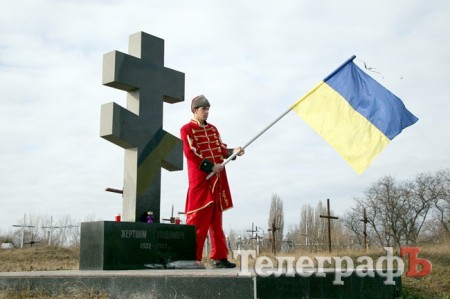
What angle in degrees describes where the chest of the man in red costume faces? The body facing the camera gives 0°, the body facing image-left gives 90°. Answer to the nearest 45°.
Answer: approximately 315°

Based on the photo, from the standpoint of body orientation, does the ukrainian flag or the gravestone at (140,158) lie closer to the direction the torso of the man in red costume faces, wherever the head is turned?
the ukrainian flag

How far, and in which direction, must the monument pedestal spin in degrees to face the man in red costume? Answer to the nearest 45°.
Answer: approximately 45° to its left

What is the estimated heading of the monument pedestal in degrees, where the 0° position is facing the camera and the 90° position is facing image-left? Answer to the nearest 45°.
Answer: approximately 315°

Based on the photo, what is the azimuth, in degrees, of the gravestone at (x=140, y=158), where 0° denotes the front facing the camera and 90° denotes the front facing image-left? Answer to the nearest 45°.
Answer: approximately 315°
